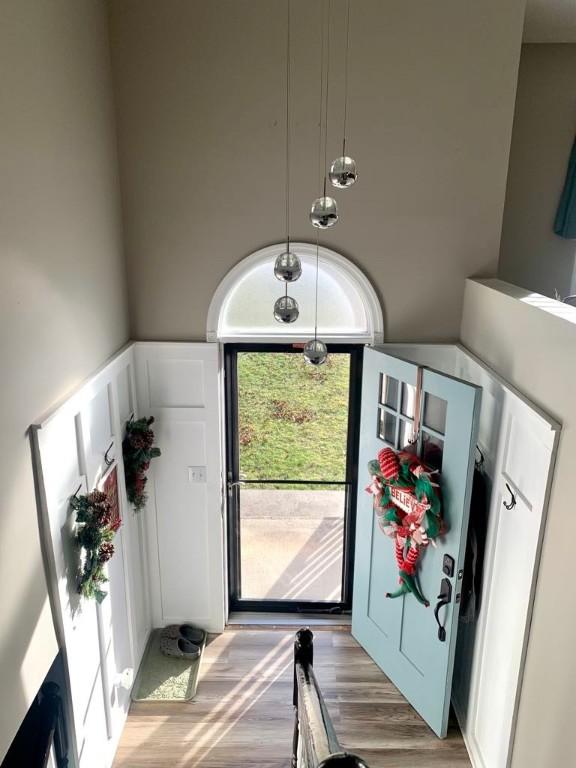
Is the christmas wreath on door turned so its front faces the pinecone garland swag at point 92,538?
yes

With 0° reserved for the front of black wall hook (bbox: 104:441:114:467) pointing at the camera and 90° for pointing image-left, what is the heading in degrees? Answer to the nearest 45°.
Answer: approximately 270°

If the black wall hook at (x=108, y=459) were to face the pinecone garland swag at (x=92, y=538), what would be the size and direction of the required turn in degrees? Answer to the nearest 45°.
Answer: approximately 90° to its right

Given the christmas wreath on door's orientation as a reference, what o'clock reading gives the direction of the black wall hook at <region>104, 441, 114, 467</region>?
The black wall hook is roughly at 1 o'clock from the christmas wreath on door.

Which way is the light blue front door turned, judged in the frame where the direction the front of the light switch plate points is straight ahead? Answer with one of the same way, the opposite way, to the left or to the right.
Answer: to the right

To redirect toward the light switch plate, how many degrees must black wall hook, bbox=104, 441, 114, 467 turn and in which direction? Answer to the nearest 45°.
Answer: approximately 45° to its left

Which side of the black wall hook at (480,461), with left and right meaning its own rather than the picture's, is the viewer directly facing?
left

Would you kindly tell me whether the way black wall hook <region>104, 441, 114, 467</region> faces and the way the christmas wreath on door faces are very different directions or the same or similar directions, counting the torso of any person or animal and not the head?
very different directions

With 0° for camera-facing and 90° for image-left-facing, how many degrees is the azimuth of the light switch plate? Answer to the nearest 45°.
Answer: approximately 0°
